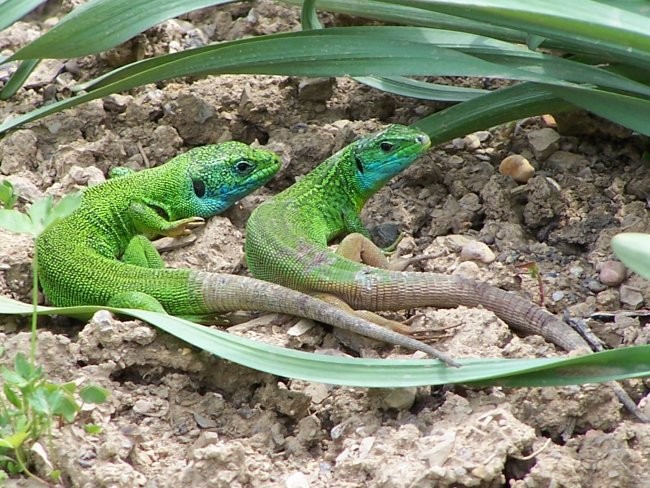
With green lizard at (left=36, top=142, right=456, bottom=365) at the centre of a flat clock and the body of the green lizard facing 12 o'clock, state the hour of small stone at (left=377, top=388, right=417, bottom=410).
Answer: The small stone is roughly at 2 o'clock from the green lizard.

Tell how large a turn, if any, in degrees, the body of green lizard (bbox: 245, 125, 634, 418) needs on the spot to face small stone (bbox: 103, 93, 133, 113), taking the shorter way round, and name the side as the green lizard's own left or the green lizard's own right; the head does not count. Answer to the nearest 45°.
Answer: approximately 135° to the green lizard's own left

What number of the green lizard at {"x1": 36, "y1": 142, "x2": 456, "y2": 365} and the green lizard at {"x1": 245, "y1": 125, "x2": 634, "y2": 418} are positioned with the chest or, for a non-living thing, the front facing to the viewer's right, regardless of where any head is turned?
2

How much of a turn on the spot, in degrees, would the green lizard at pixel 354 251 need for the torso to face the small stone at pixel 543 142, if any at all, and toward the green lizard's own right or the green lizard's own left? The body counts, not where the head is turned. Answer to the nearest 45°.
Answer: approximately 45° to the green lizard's own left

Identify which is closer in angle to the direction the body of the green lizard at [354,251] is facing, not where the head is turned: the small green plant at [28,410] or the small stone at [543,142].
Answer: the small stone

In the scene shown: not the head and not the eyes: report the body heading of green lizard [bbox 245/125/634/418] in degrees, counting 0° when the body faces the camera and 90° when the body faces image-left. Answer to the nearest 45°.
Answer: approximately 270°

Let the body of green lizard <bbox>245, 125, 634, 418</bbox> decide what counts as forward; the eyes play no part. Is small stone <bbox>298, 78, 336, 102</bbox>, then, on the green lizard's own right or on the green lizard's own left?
on the green lizard's own left

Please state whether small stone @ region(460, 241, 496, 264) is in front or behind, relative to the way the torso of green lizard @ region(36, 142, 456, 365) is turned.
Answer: in front

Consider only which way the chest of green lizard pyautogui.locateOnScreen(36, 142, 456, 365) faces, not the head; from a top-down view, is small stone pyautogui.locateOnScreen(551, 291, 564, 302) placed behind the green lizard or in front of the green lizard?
in front

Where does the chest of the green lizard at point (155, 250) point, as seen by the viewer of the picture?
to the viewer's right

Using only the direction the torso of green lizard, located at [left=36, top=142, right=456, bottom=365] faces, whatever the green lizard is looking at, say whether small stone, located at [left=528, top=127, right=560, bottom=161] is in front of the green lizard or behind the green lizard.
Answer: in front

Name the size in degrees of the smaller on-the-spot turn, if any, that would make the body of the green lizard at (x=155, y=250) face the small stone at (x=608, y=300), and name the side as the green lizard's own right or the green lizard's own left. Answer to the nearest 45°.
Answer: approximately 45° to the green lizard's own right

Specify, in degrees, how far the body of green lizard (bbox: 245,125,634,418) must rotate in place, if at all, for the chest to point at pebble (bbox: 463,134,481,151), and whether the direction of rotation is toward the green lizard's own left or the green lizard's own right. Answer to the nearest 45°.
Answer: approximately 45° to the green lizard's own left
